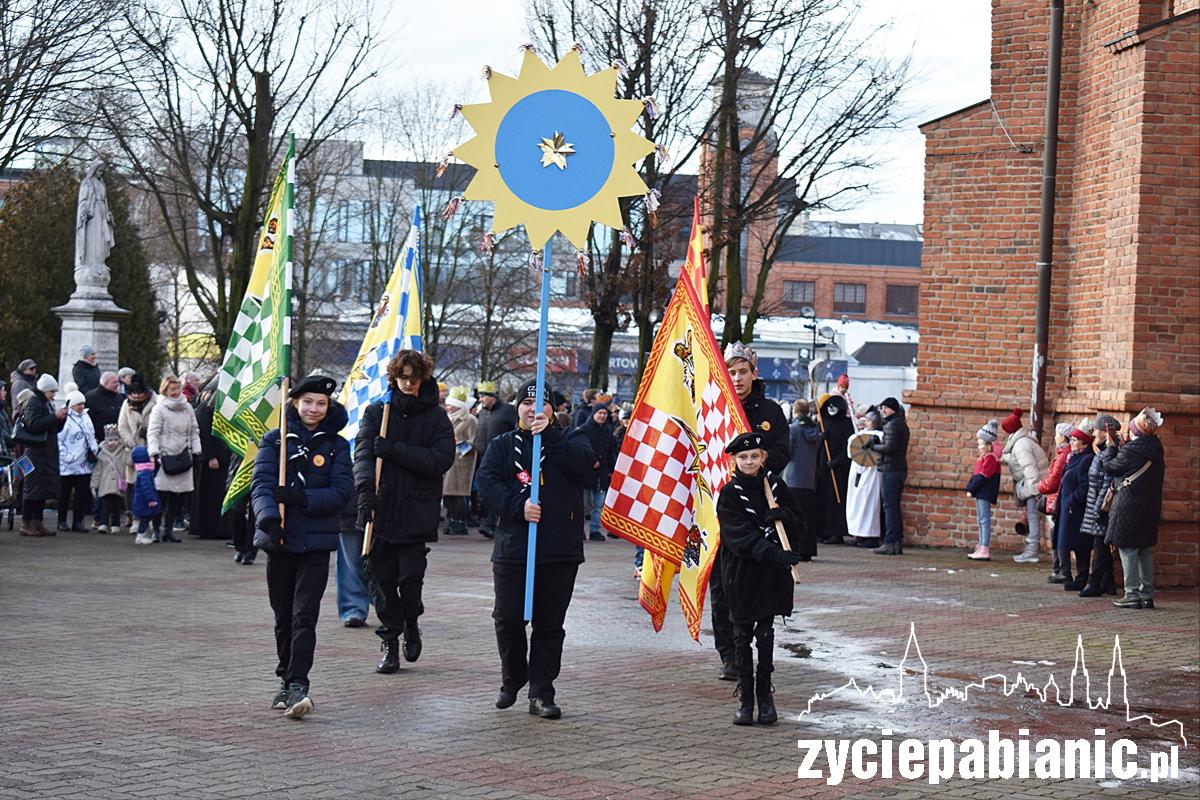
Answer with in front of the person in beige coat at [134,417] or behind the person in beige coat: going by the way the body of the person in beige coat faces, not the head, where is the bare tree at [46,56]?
behind

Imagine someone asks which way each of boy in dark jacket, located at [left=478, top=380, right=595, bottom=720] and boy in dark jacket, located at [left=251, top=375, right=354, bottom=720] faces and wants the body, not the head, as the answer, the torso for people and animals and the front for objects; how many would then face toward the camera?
2

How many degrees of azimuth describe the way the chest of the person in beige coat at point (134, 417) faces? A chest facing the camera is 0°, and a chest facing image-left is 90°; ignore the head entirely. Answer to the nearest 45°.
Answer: approximately 315°

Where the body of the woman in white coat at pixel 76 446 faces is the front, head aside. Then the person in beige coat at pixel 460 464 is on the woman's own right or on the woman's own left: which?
on the woman's own left

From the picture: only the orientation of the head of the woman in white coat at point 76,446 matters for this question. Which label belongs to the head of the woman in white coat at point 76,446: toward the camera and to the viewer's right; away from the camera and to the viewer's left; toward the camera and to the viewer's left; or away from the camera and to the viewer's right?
toward the camera and to the viewer's right

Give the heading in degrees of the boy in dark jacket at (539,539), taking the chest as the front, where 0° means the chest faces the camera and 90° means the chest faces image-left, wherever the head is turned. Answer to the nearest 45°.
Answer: approximately 0°

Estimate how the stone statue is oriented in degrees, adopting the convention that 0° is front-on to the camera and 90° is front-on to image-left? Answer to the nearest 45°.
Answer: approximately 315°

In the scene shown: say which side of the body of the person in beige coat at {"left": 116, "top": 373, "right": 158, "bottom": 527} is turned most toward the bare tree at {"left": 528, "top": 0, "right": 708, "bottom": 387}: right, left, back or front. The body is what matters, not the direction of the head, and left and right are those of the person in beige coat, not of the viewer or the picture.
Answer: left

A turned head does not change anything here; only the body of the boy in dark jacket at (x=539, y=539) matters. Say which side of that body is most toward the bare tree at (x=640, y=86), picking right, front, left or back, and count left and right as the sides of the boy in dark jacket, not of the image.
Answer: back
